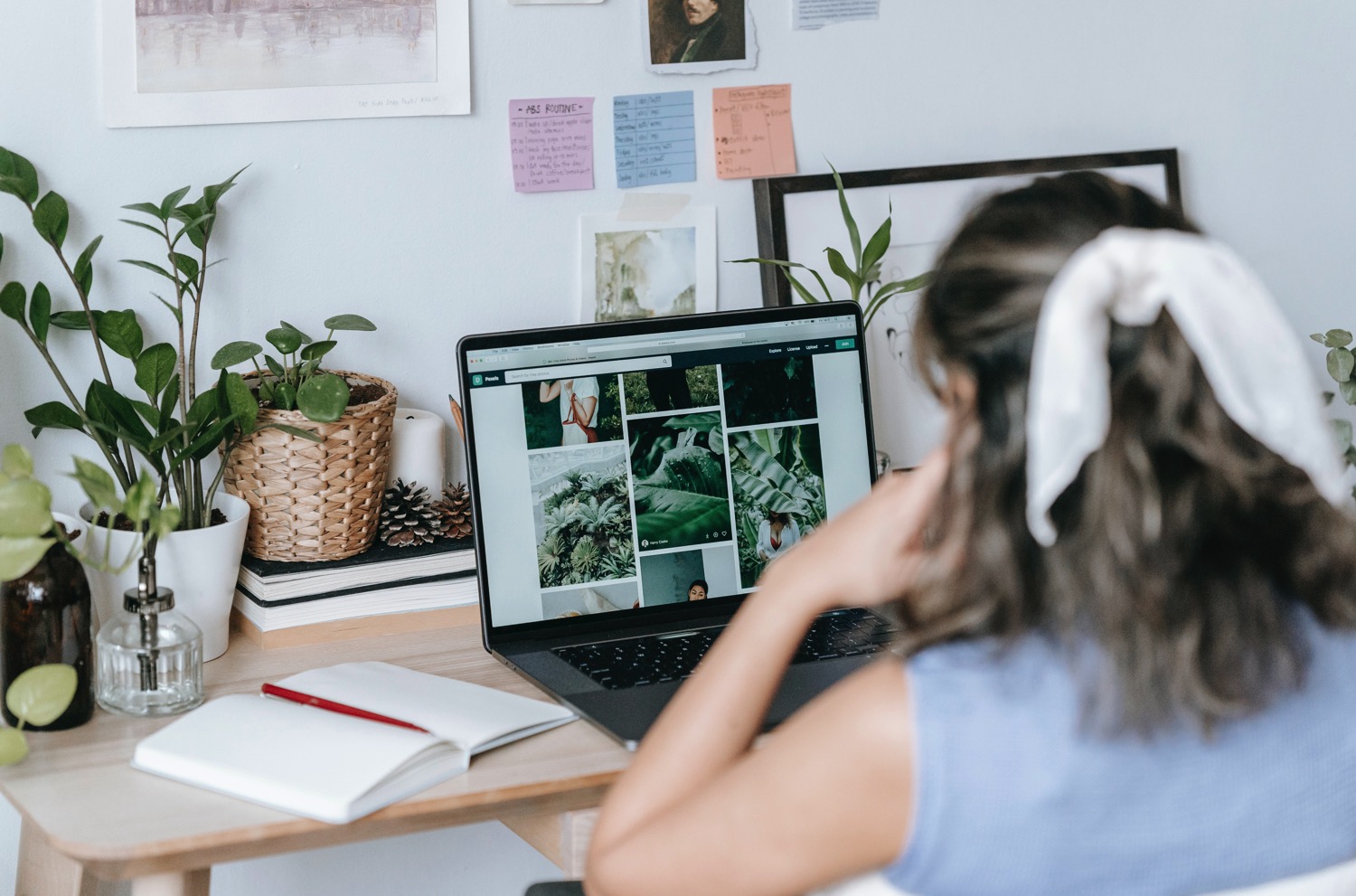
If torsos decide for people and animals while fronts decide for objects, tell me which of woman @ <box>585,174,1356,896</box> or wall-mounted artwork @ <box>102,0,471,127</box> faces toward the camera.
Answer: the wall-mounted artwork

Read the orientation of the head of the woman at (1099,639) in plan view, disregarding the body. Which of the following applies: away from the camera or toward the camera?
away from the camera

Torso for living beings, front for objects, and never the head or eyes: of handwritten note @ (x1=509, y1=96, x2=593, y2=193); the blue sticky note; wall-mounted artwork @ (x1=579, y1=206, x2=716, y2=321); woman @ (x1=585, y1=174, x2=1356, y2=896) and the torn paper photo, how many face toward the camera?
4

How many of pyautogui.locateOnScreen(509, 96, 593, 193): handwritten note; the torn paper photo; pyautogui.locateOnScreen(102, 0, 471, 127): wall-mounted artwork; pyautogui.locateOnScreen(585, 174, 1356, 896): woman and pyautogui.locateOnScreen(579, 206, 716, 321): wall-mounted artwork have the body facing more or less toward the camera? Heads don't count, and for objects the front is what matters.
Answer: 4

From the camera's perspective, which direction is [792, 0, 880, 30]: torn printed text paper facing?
toward the camera

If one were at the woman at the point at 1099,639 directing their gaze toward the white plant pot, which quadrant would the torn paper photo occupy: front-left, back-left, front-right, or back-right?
front-right

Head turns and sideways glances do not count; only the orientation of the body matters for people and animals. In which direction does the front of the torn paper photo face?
toward the camera

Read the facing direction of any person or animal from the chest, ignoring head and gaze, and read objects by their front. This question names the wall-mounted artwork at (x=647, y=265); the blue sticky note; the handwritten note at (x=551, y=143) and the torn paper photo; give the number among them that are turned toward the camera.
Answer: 4

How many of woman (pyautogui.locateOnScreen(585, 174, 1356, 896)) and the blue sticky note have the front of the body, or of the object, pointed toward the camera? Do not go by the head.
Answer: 1

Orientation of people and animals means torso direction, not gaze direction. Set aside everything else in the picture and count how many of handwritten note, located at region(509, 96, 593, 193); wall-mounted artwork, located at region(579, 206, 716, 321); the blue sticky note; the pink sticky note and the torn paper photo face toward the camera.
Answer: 5

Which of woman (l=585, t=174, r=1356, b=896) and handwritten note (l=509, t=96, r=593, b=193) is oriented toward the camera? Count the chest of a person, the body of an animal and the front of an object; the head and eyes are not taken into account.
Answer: the handwritten note

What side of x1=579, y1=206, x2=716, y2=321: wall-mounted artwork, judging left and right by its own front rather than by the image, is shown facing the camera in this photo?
front
